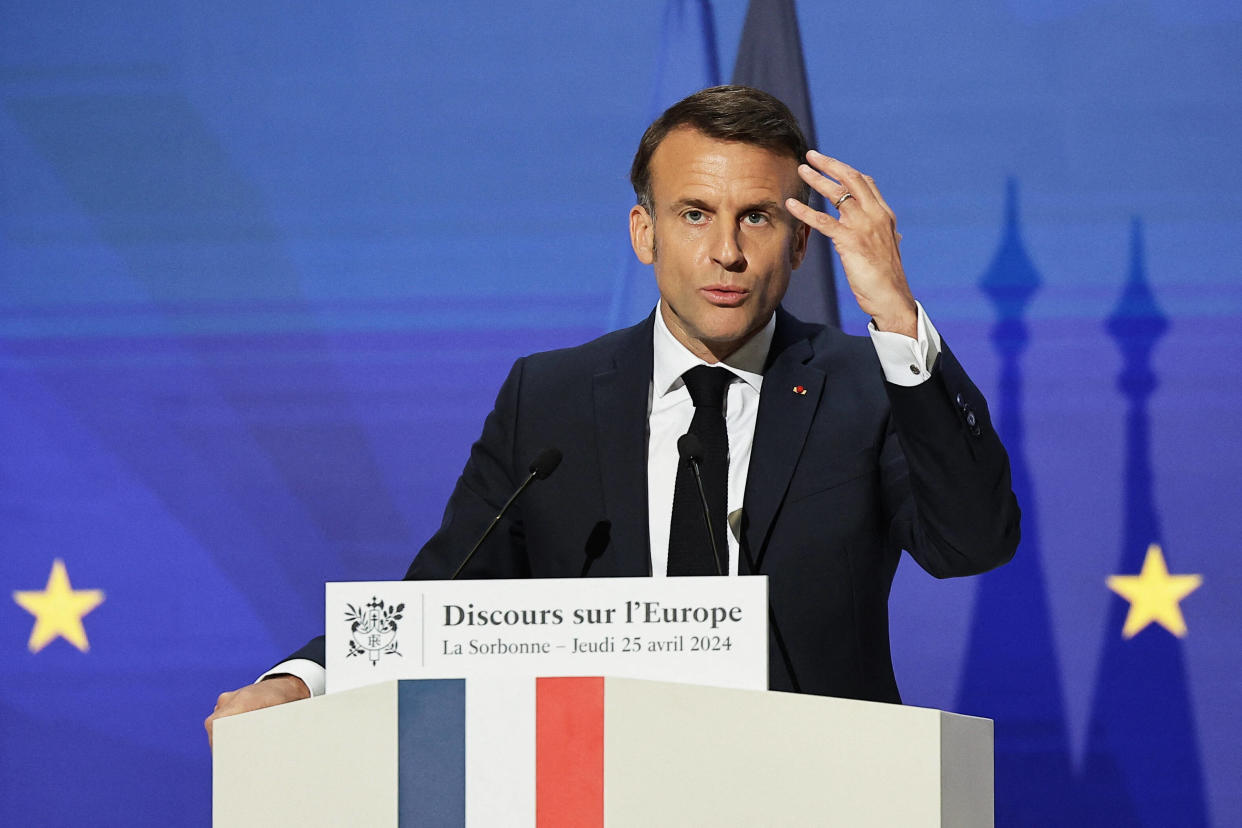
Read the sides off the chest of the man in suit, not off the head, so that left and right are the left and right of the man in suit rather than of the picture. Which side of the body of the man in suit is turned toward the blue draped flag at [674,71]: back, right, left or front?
back

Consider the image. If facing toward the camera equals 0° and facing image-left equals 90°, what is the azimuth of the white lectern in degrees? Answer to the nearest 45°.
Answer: approximately 0°

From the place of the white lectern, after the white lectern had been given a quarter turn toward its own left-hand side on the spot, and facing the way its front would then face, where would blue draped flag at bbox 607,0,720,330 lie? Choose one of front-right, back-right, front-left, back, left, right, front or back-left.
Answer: left

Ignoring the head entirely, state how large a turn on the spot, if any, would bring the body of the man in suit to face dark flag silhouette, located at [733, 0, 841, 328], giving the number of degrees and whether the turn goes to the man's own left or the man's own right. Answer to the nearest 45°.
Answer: approximately 180°

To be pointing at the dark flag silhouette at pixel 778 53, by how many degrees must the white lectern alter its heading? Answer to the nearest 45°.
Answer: approximately 180°
